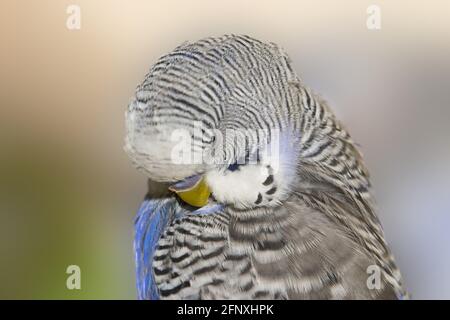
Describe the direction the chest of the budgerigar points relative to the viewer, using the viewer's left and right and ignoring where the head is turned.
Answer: facing to the left of the viewer
